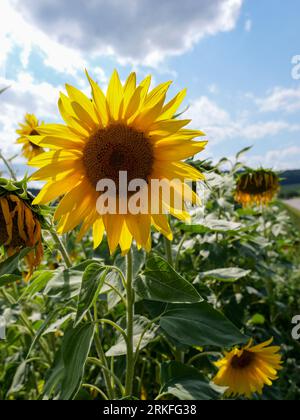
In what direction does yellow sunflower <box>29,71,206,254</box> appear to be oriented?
toward the camera

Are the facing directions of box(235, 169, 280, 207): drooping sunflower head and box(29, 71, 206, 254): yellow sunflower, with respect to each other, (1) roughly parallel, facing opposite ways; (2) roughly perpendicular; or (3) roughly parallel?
roughly parallel

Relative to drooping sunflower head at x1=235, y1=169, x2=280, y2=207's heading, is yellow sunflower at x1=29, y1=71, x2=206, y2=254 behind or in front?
in front

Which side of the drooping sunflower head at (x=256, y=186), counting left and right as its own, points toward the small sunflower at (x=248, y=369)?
front

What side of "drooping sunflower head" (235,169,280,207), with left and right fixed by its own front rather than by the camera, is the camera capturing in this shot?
front

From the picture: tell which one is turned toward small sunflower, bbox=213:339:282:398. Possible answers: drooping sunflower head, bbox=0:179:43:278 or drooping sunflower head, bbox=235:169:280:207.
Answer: drooping sunflower head, bbox=235:169:280:207
